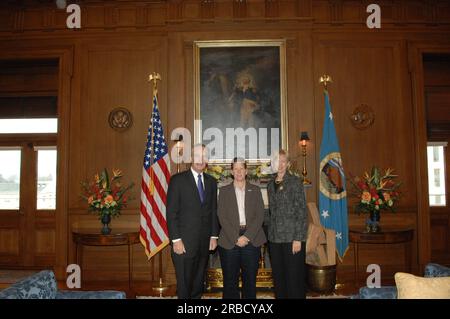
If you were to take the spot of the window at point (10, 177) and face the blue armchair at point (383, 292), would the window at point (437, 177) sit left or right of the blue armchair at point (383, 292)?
left

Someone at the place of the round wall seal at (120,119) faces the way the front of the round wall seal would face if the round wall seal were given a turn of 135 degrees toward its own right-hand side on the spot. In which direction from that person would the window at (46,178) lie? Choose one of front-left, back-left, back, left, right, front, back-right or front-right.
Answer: front

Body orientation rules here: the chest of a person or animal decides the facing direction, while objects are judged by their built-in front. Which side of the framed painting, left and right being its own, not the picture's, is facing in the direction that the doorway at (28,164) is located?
right

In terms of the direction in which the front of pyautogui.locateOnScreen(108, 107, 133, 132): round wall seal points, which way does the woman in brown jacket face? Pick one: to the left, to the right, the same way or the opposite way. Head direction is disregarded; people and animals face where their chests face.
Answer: the same way

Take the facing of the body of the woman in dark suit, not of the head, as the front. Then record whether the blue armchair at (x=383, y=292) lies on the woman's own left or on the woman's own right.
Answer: on the woman's own left

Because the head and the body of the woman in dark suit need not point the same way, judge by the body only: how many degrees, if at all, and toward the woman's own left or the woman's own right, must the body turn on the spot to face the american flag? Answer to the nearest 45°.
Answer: approximately 90° to the woman's own right

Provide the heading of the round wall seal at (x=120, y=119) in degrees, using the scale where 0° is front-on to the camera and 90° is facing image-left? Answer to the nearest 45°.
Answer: approximately 0°

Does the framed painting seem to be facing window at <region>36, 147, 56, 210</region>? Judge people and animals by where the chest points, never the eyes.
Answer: no

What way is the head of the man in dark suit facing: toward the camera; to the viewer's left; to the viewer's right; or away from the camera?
toward the camera

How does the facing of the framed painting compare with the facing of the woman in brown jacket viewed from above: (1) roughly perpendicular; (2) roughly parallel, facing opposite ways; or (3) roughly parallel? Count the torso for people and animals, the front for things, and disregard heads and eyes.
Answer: roughly parallel

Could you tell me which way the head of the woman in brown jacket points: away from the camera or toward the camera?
toward the camera

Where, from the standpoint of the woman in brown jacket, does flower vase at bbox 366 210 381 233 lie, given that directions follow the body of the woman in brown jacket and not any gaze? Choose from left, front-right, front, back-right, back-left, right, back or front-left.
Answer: back-left

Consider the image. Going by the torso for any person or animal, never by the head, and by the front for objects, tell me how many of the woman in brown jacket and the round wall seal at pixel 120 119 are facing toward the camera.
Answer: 2

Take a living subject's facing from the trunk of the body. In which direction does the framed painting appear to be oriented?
toward the camera

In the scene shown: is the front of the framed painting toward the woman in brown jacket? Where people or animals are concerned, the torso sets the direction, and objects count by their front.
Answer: yes
